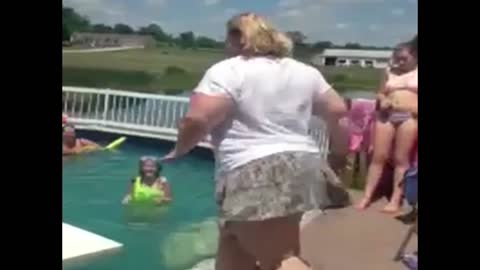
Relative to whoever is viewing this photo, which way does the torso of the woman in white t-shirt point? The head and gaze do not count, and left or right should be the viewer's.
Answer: facing away from the viewer and to the left of the viewer

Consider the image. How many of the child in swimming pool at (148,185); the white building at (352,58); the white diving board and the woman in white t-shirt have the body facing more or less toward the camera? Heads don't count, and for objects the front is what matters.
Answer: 2

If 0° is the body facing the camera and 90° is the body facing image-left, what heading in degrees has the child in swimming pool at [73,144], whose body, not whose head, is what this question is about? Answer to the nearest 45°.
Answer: approximately 315°

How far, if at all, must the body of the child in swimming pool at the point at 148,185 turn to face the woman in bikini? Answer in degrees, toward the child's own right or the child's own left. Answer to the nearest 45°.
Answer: approximately 45° to the child's own left

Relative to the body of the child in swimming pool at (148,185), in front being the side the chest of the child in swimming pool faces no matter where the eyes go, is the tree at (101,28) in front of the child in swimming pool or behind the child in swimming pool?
behind

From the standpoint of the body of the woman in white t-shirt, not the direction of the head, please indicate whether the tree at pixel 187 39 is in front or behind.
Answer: in front

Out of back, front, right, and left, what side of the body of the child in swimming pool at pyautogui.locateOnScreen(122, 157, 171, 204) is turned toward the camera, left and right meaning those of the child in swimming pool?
front

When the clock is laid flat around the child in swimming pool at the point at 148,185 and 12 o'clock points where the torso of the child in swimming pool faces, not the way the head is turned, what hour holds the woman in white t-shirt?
The woman in white t-shirt is roughly at 12 o'clock from the child in swimming pool.

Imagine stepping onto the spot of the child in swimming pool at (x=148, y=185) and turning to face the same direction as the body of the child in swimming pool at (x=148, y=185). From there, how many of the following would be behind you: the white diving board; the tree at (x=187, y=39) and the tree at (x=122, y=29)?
2

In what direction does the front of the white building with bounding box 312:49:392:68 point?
toward the camera

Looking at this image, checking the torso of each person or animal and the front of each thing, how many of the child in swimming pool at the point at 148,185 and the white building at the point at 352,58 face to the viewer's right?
0

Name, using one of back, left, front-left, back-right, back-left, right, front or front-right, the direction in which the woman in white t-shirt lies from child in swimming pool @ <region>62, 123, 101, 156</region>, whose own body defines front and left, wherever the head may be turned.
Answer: front-right

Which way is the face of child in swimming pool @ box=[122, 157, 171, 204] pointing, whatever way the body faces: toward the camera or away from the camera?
toward the camera

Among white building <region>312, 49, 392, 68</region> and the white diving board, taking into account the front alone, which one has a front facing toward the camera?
the white building
